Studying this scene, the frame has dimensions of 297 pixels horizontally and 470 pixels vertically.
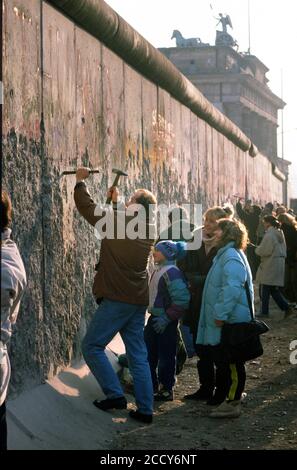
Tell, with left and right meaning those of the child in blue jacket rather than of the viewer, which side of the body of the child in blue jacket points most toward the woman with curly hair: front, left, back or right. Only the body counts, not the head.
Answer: left

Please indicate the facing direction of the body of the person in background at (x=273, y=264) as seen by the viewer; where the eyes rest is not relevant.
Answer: to the viewer's left

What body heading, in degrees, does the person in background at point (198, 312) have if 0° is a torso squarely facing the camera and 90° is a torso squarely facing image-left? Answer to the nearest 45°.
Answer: approximately 45°

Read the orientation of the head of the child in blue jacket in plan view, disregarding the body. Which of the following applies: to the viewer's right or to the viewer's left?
to the viewer's left

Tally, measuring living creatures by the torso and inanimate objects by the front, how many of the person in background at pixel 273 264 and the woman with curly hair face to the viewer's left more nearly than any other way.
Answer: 2
